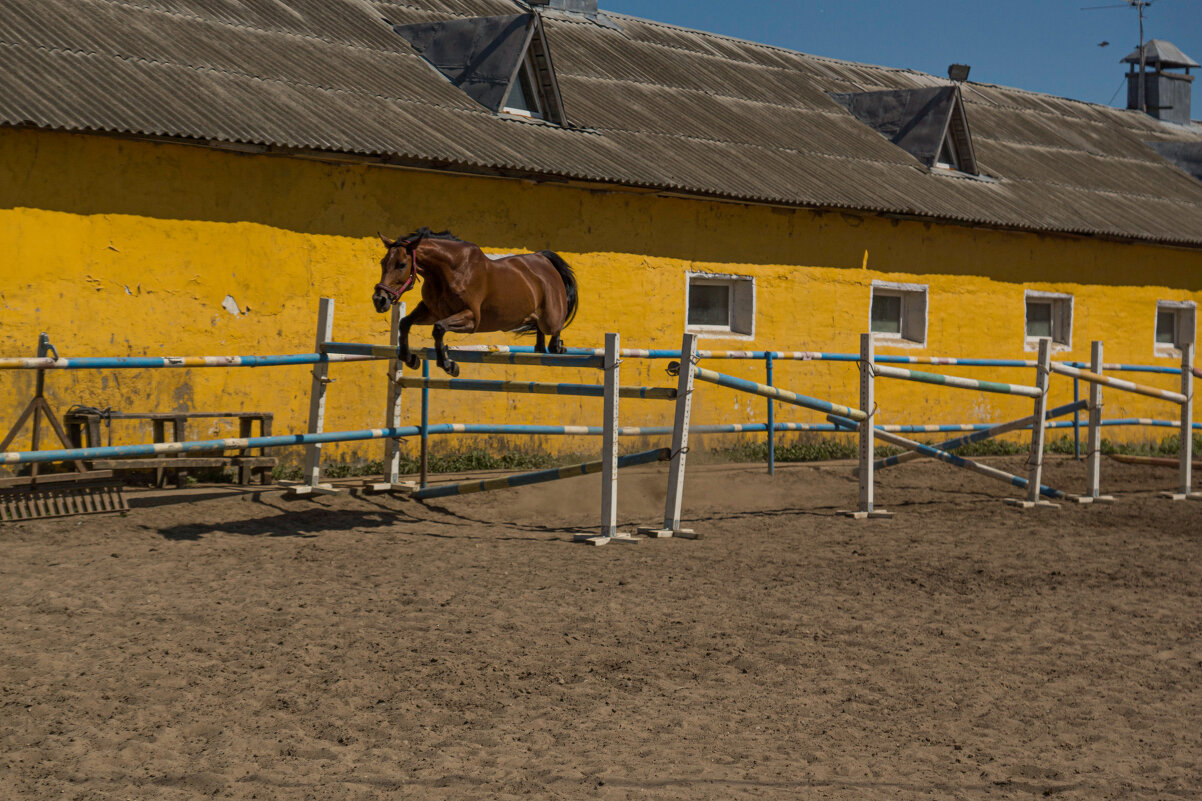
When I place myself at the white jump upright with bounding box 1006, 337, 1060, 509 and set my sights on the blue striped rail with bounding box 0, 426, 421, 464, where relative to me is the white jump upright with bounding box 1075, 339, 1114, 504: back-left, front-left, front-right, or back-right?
back-right

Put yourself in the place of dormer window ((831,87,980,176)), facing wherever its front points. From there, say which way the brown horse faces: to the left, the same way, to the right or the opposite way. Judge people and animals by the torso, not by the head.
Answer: to the right

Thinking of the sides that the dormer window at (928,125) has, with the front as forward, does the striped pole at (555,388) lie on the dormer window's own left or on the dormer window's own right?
on the dormer window's own right

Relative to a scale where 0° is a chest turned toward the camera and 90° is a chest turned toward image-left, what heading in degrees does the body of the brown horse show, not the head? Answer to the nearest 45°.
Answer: approximately 45°

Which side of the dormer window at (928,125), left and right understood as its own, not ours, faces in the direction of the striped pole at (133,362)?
right

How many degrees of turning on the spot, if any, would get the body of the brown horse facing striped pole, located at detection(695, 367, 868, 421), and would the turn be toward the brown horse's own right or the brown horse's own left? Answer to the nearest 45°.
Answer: approximately 180°

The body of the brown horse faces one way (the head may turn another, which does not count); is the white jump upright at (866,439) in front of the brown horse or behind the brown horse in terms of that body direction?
behind

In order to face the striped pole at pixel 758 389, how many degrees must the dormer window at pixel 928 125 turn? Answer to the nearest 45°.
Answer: approximately 45° to its right

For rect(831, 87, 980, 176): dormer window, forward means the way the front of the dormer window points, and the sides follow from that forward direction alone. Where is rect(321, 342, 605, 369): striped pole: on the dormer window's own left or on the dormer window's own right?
on the dormer window's own right

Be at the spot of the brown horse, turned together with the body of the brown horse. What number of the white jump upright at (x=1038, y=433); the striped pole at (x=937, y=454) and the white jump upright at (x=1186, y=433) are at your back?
3

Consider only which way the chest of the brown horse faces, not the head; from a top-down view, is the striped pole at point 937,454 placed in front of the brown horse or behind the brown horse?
behind
